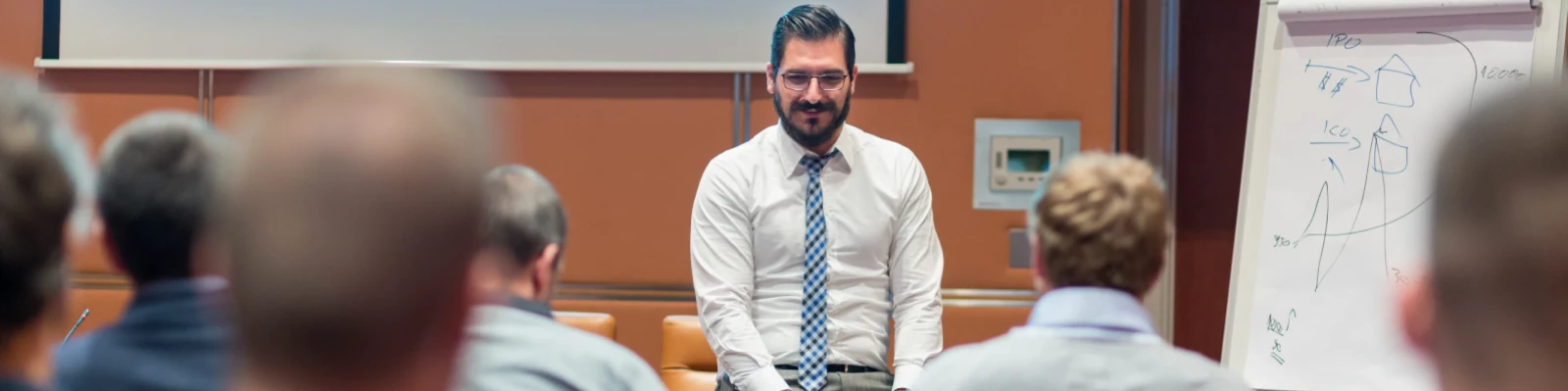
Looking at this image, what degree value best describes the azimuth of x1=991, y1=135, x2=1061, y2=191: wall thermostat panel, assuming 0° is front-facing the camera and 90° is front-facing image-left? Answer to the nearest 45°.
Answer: approximately 0°
